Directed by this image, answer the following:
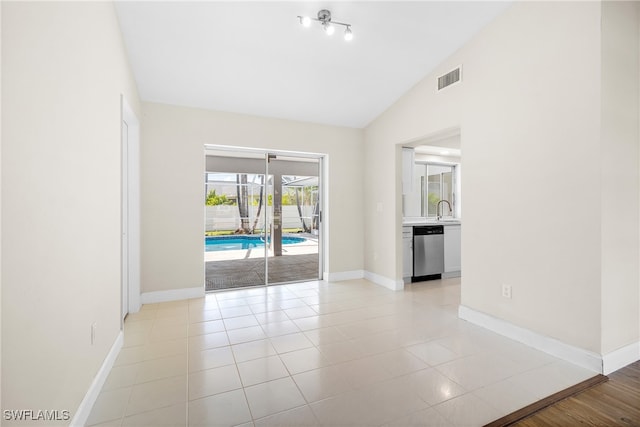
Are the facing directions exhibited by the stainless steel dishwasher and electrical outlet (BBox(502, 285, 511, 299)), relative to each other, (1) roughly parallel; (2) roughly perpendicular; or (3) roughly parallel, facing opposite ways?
roughly perpendicular

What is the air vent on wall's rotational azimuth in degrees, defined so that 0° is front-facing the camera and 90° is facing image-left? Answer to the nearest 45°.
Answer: approximately 45°

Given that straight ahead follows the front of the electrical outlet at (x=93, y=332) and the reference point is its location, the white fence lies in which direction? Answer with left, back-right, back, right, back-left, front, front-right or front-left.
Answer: front-left

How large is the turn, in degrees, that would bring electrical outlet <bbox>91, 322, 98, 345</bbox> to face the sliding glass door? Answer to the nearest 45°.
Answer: approximately 45° to its left

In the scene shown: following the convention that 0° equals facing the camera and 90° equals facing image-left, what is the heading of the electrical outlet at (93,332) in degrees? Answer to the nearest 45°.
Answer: approximately 270°

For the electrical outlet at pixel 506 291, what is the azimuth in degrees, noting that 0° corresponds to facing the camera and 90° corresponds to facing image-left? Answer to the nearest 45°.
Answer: approximately 45°

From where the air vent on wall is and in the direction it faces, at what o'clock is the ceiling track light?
The ceiling track light is roughly at 12 o'clock from the air vent on wall.

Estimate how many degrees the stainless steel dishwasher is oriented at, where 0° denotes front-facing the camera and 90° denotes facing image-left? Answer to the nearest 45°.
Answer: approximately 315°
